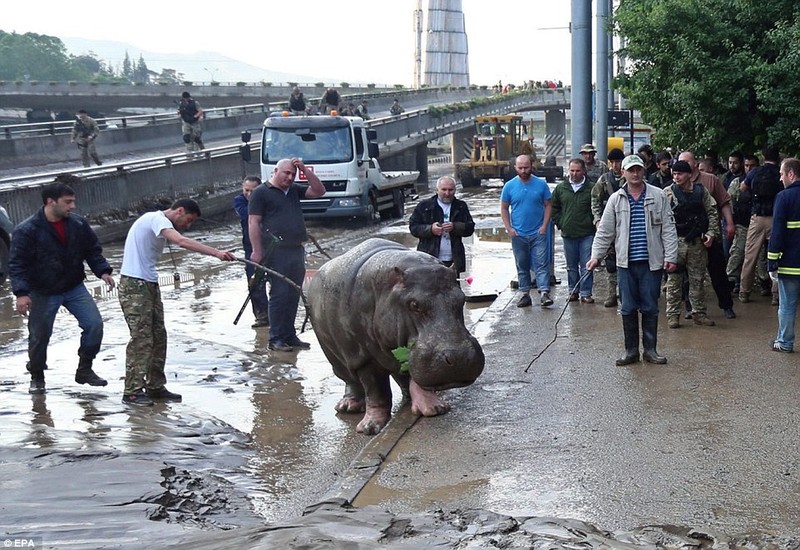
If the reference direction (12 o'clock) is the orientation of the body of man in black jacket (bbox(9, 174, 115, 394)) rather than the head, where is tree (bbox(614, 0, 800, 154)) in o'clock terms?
The tree is roughly at 10 o'clock from the man in black jacket.

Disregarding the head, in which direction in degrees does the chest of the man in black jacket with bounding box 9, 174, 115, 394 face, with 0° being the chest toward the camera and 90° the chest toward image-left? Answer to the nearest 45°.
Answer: approximately 315°

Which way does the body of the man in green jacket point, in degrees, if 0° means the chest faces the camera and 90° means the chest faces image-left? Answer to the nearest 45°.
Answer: approximately 0°

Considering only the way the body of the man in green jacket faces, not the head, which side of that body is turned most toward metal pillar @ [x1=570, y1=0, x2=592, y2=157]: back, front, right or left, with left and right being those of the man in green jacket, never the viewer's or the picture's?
back

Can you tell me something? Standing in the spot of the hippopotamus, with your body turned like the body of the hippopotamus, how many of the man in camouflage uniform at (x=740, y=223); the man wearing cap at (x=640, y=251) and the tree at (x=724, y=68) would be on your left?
3

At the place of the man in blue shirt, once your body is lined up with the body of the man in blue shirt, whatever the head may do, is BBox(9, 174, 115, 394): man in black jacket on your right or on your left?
on your right

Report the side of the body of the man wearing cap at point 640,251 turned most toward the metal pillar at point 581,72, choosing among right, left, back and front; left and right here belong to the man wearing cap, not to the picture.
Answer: back
